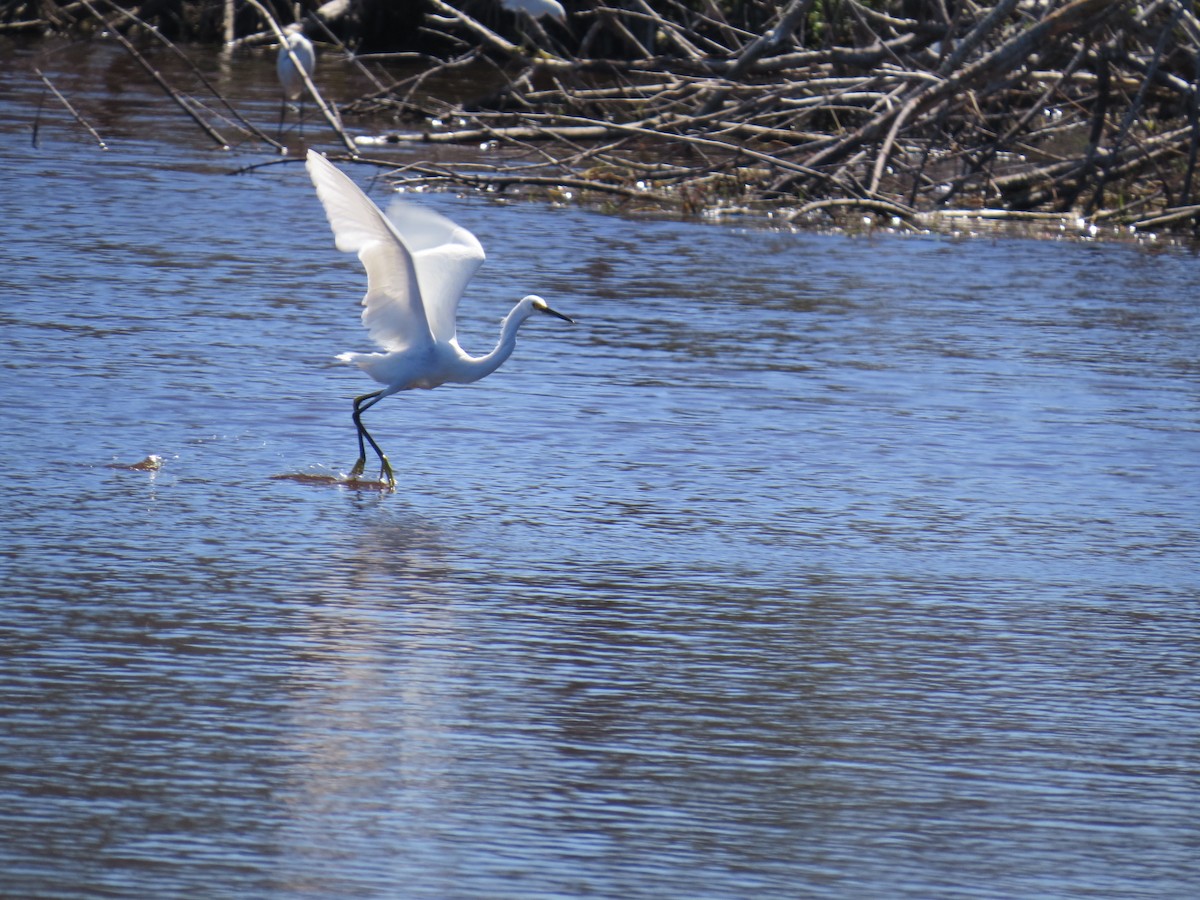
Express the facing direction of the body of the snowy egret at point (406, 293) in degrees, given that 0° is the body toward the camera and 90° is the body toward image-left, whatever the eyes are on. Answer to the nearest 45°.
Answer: approximately 270°

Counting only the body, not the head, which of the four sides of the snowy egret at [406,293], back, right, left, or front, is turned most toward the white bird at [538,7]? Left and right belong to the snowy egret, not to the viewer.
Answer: left

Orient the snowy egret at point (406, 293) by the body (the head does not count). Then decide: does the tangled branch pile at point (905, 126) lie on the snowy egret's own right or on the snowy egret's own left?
on the snowy egret's own left
